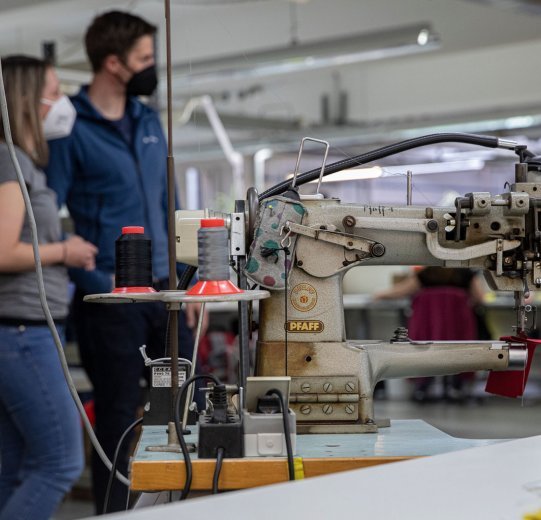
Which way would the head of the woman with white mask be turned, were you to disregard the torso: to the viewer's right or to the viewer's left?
to the viewer's right

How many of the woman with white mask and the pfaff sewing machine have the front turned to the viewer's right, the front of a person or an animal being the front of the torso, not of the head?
1

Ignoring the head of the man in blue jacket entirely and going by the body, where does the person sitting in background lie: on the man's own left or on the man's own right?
on the man's own left

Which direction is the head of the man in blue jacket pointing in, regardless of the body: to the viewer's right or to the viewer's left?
to the viewer's right

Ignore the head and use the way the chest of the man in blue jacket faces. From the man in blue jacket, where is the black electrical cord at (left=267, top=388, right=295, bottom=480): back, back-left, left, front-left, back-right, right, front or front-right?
front-right

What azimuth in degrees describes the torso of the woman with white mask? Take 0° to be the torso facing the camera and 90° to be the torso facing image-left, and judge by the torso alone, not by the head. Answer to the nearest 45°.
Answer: approximately 270°
